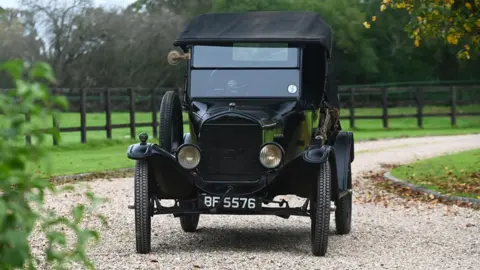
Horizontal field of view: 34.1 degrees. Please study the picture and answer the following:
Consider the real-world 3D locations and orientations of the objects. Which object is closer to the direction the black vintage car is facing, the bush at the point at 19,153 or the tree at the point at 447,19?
the bush

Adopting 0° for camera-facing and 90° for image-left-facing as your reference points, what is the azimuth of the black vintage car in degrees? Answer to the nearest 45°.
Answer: approximately 0°

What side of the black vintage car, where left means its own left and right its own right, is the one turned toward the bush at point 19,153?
front

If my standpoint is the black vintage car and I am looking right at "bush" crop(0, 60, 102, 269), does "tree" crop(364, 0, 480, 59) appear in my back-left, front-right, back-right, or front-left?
back-left

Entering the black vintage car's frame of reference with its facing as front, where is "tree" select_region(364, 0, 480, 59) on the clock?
The tree is roughly at 7 o'clock from the black vintage car.
